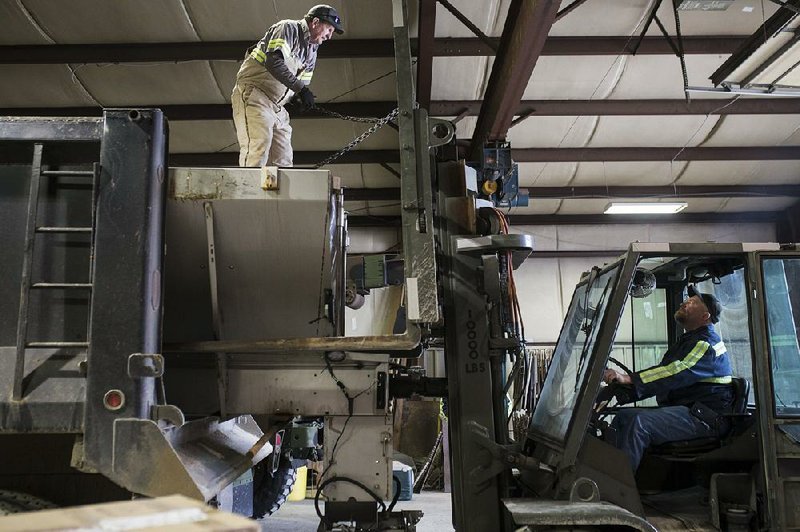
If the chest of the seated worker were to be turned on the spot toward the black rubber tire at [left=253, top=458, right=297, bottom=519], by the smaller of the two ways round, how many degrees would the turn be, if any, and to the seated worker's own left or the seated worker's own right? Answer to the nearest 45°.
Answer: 0° — they already face it

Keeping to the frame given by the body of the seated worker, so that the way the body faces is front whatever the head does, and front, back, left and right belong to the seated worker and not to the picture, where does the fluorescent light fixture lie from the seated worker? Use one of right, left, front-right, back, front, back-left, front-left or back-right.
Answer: right

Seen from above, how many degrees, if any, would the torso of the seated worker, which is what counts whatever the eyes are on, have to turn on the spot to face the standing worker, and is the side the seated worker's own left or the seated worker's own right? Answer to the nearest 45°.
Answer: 0° — they already face them

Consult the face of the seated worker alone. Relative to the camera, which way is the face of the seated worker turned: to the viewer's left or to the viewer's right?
to the viewer's left

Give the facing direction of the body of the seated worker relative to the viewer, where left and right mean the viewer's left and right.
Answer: facing to the left of the viewer
